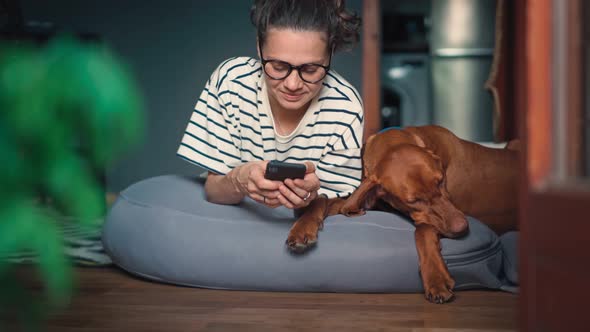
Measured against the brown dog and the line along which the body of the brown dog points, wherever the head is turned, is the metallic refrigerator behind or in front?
behind

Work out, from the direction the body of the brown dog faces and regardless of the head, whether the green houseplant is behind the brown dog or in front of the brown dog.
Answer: in front

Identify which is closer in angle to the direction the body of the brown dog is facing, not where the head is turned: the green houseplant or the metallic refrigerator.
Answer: the green houseplant

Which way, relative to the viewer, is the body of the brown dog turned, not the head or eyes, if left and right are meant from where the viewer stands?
facing the viewer and to the left of the viewer
